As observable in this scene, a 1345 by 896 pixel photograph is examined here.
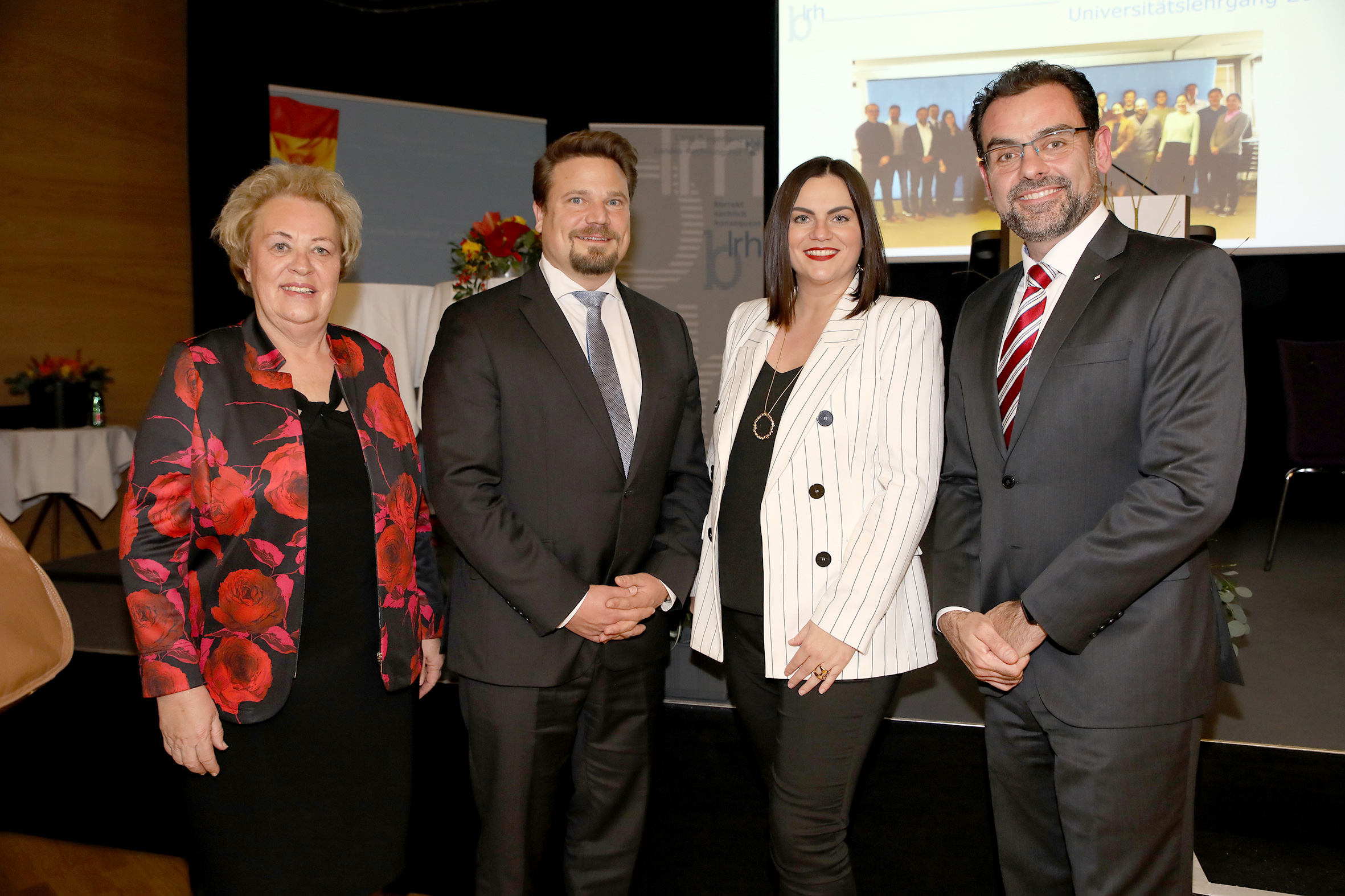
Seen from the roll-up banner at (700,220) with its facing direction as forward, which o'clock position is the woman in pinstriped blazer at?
The woman in pinstriped blazer is roughly at 12 o'clock from the roll-up banner.

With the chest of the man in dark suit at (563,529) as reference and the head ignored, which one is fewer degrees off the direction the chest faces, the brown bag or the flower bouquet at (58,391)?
the brown bag

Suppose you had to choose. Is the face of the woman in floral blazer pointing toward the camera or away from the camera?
toward the camera

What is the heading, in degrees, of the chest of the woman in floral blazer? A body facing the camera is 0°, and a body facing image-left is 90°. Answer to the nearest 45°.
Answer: approximately 315°

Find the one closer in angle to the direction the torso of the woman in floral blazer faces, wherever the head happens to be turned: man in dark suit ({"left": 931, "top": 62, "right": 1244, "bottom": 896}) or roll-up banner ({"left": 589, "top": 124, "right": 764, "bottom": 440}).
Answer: the man in dark suit

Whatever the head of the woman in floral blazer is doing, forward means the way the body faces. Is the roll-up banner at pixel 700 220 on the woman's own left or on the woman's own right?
on the woman's own left

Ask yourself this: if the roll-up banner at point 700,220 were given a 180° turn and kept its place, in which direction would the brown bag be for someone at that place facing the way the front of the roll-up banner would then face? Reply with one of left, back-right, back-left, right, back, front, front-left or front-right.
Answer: back

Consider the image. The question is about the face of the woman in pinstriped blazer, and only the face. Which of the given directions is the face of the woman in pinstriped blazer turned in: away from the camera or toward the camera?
toward the camera

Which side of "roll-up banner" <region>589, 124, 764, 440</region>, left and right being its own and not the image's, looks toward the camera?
front

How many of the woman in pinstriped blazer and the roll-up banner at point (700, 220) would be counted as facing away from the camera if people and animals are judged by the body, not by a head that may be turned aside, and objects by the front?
0

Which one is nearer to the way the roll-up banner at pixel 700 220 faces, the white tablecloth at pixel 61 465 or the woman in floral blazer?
the woman in floral blazer
